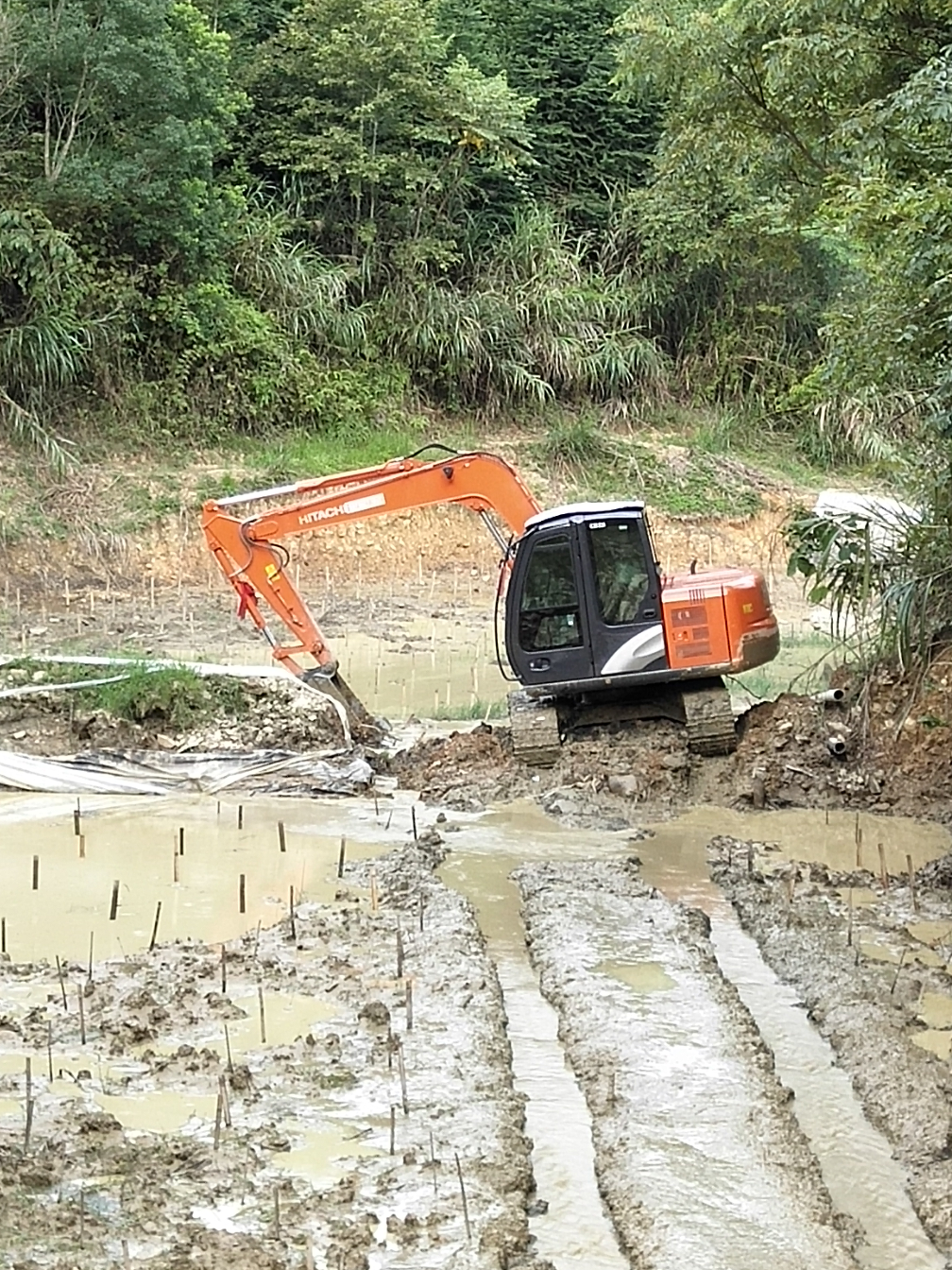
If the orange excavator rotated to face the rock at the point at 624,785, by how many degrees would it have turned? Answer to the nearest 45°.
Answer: approximately 135° to its left

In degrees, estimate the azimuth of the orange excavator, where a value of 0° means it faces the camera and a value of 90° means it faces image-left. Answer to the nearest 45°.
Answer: approximately 90°

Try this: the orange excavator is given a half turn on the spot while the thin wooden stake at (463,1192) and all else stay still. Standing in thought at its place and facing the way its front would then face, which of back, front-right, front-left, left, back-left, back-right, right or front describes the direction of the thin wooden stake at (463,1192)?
right

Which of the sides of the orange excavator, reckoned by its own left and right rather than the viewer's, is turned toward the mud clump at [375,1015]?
left

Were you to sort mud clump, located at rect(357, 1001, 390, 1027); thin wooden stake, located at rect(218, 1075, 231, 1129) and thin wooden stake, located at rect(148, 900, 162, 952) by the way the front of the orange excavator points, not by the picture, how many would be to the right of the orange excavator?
0

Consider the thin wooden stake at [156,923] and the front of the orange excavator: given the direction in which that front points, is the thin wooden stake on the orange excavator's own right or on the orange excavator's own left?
on the orange excavator's own left

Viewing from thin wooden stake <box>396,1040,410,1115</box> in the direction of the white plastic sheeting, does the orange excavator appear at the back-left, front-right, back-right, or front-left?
front-right

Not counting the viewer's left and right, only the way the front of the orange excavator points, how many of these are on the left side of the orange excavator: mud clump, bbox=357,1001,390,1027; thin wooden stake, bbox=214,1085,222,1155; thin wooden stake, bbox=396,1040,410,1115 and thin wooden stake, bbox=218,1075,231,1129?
4

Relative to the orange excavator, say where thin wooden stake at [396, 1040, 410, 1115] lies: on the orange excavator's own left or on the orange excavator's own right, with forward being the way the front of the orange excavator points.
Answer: on the orange excavator's own left

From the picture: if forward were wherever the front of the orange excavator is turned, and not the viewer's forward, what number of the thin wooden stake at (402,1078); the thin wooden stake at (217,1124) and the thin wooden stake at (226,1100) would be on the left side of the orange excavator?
3

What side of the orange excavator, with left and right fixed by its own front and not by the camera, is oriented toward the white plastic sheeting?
front
